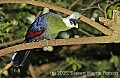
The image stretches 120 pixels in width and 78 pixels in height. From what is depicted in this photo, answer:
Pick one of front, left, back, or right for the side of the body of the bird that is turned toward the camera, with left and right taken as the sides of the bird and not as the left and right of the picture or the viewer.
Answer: right
